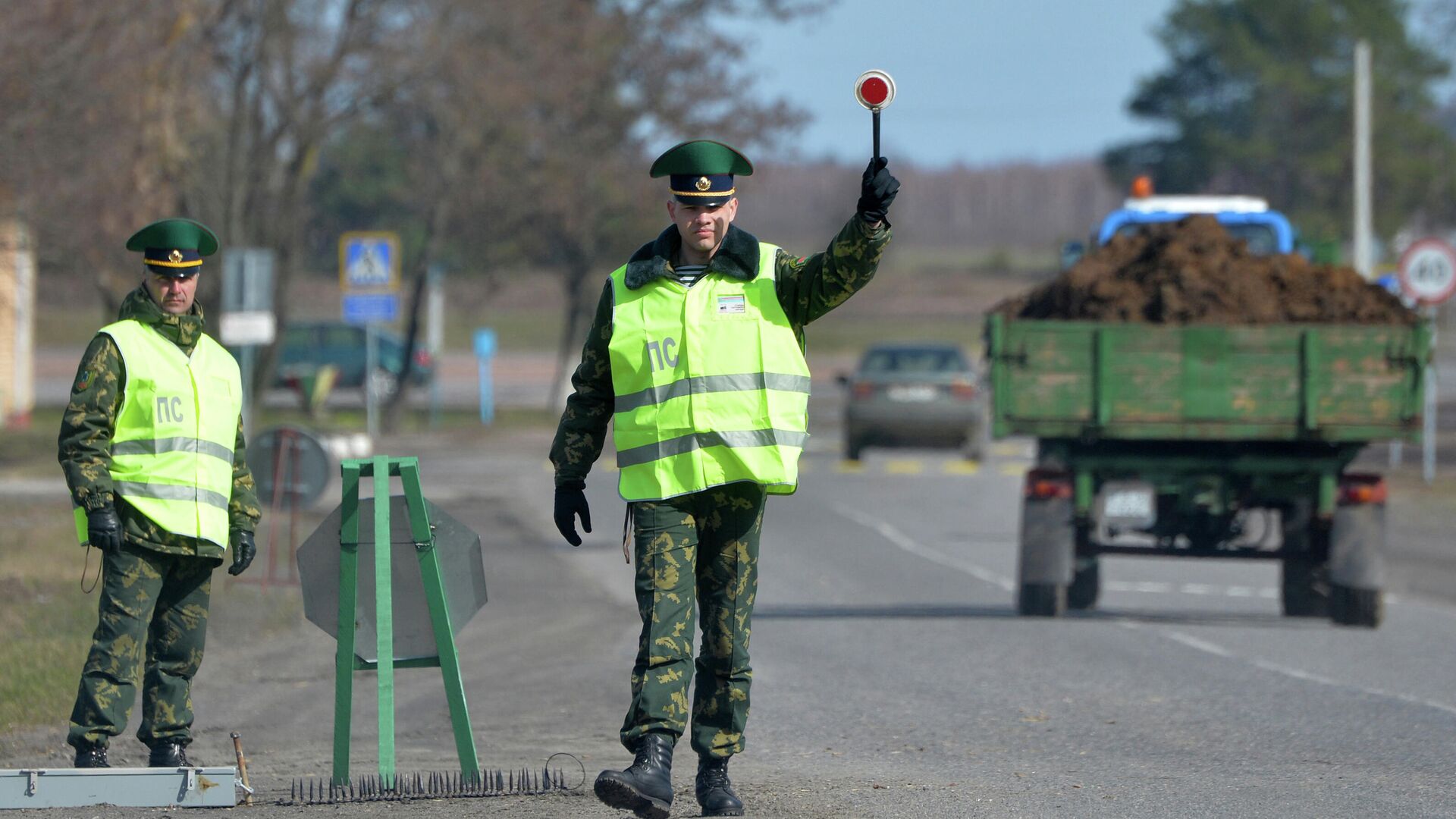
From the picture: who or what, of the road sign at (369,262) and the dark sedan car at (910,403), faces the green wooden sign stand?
the road sign

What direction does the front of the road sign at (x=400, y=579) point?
away from the camera

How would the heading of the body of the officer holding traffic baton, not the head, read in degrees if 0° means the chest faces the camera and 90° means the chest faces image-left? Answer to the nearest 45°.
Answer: approximately 0°

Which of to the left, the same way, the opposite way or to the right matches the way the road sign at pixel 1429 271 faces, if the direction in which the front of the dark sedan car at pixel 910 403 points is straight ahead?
the opposite way

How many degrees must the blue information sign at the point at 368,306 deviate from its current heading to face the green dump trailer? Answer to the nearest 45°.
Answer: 0° — it already faces it

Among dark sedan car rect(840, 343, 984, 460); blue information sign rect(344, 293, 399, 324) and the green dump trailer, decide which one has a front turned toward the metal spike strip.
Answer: the blue information sign

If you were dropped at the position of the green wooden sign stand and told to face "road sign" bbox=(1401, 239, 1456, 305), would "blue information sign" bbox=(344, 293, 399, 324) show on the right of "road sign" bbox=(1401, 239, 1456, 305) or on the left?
left

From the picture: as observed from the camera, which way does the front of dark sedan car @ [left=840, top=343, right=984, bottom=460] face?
facing away from the viewer

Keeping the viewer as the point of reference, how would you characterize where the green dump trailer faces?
facing away from the viewer

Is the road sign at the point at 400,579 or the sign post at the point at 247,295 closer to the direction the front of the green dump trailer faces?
the sign post

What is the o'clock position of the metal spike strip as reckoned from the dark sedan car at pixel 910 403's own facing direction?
The metal spike strip is roughly at 6 o'clock from the dark sedan car.

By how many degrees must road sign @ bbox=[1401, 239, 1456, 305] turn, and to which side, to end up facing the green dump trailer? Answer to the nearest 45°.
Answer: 0° — it already faces it

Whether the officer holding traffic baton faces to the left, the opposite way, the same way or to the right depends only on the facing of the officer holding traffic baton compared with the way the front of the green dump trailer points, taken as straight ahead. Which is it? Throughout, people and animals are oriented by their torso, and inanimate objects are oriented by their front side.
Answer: the opposite way
